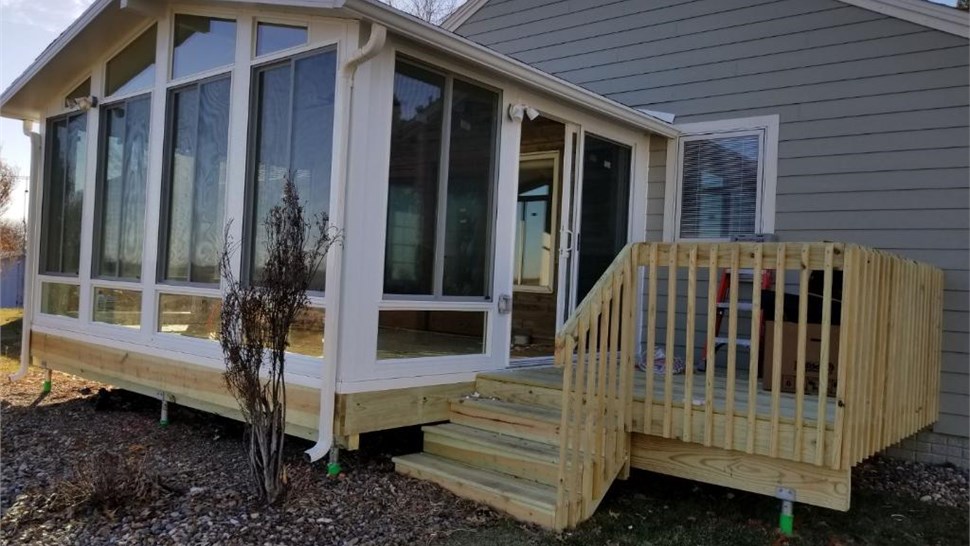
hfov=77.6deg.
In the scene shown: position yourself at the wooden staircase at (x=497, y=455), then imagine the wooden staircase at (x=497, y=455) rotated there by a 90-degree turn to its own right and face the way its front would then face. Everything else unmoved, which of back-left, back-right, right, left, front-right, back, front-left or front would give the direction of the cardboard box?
back-right

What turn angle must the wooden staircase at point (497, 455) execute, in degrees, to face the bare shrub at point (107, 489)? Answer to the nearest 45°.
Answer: approximately 45° to its right

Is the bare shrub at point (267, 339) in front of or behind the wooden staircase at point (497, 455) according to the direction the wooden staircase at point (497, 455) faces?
in front

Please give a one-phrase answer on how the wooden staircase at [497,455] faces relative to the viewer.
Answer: facing the viewer and to the left of the viewer

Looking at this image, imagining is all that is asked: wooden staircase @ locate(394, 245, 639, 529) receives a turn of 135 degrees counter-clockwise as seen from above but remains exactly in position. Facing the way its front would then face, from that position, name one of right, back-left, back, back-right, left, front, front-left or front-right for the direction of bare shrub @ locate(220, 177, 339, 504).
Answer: back

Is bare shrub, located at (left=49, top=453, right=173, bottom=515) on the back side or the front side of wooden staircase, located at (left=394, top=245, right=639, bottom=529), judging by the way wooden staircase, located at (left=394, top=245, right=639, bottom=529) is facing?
on the front side
